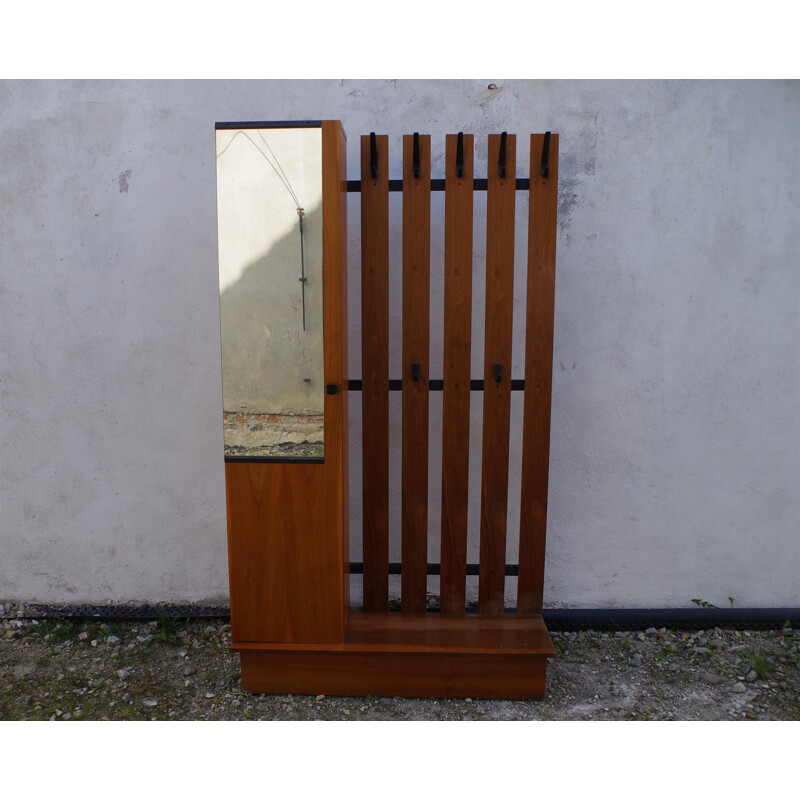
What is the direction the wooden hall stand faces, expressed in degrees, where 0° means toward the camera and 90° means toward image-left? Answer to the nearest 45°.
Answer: approximately 0°

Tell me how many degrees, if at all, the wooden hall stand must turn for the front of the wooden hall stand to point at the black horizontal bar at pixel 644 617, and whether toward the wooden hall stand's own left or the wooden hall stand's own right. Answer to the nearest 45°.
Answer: approximately 90° to the wooden hall stand's own left
